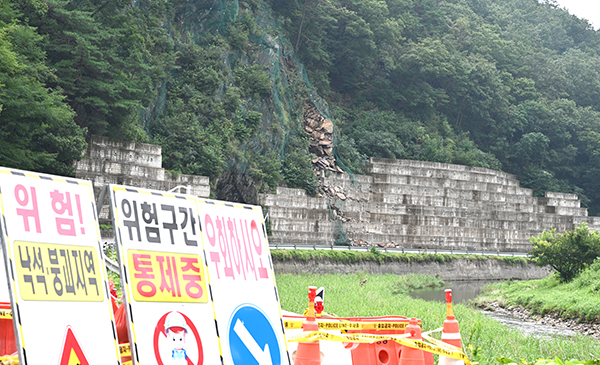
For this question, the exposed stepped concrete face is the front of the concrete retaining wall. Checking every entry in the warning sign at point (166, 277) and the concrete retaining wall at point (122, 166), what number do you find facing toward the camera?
2

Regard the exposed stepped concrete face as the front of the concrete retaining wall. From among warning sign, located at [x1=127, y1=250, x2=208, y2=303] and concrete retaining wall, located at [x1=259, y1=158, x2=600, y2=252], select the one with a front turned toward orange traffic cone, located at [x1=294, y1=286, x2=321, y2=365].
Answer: the concrete retaining wall

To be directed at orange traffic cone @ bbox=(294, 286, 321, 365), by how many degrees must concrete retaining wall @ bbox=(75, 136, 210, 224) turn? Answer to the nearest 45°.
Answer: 0° — it already faces it

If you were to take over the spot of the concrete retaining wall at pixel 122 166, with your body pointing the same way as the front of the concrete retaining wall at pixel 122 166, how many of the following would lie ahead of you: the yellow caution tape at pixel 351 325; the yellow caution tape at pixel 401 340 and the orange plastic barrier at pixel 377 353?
3

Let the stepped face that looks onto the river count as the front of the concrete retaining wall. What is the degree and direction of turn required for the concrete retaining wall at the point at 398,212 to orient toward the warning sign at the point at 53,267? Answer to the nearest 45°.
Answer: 0° — it already faces it

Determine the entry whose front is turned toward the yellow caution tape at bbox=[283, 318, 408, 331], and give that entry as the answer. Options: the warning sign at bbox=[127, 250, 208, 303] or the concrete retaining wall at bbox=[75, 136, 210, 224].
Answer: the concrete retaining wall

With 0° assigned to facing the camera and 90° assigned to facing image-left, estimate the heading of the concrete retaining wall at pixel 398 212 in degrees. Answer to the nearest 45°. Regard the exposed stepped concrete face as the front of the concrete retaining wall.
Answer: approximately 0°

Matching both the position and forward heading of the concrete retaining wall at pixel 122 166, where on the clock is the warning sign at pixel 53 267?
The warning sign is roughly at 12 o'clock from the concrete retaining wall.

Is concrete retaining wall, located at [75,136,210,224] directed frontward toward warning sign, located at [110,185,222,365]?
yes
